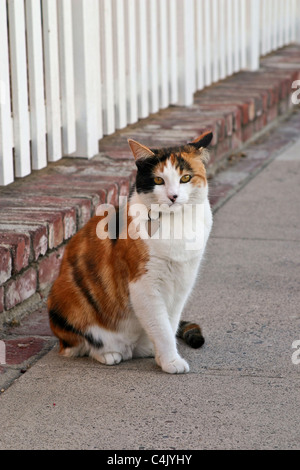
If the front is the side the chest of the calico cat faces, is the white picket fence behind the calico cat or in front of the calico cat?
behind

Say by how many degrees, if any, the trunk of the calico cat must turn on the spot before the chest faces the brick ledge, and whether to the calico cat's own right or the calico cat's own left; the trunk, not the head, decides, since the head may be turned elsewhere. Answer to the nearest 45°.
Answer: approximately 135° to the calico cat's own left

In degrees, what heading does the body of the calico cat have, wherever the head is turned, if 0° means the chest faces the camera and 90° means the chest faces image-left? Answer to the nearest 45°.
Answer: approximately 315°
